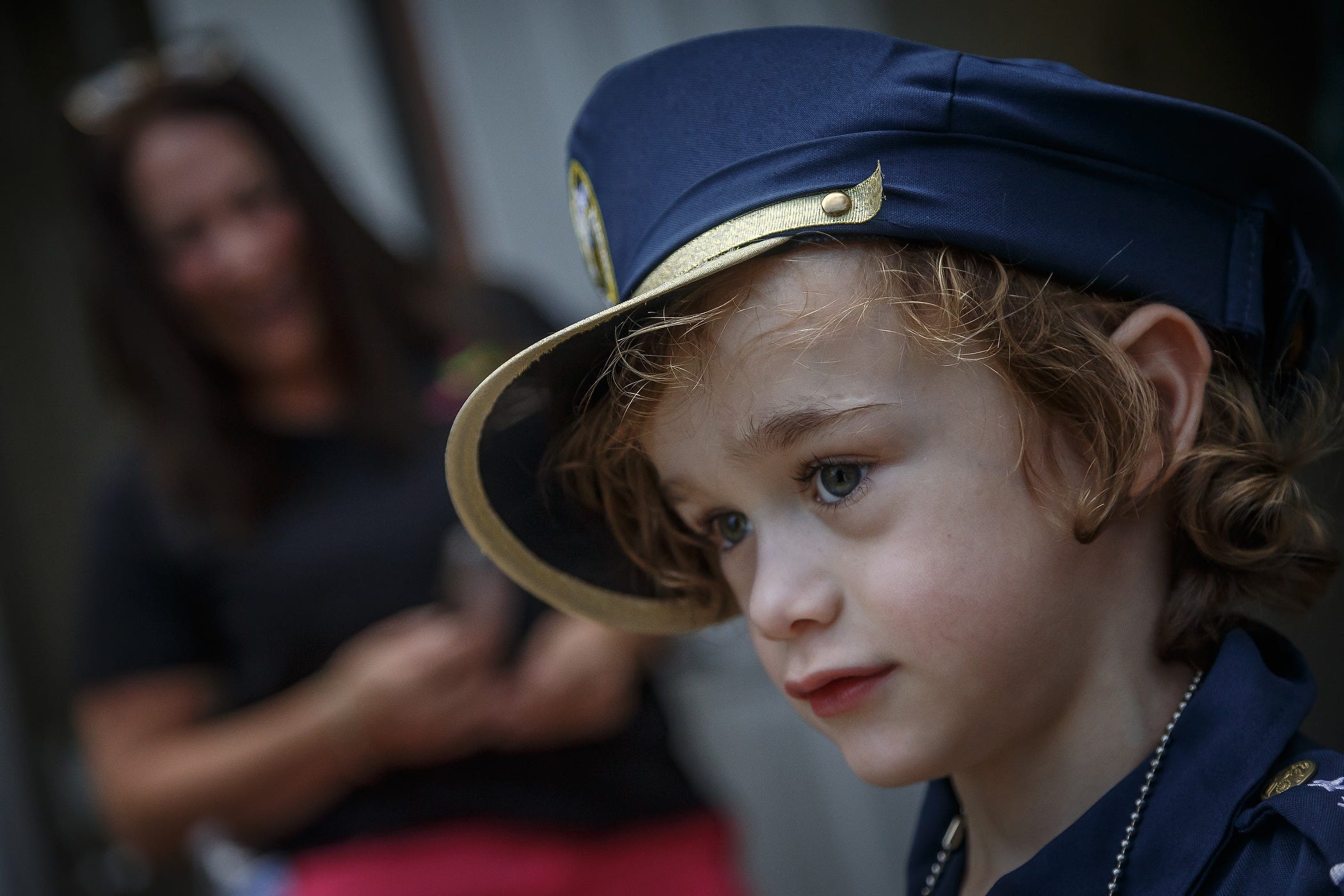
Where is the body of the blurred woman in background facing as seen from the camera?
toward the camera

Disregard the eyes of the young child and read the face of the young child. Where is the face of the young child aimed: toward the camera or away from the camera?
toward the camera

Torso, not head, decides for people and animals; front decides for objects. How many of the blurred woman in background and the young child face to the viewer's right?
0

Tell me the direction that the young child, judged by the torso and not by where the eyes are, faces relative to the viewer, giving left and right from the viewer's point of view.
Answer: facing the viewer and to the left of the viewer

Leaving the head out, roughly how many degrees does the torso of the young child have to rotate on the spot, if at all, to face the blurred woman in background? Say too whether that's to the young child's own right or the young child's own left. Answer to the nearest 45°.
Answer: approximately 90° to the young child's own right

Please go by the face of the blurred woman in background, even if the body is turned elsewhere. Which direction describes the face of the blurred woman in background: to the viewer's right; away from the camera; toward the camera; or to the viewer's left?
toward the camera

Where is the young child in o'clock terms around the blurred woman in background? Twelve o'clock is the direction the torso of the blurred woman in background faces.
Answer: The young child is roughly at 11 o'clock from the blurred woman in background.
